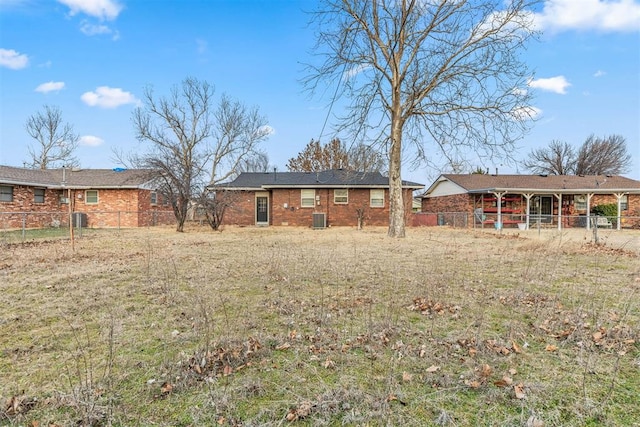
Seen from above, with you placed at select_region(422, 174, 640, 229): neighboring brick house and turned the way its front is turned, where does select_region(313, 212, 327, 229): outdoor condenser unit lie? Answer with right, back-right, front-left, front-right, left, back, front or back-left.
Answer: back-left

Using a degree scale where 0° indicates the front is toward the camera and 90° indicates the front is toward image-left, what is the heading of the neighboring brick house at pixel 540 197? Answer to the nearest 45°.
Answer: approximately 180°

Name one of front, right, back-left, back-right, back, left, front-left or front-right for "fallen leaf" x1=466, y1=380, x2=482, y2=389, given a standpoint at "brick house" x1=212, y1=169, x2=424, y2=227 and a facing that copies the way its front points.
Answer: back

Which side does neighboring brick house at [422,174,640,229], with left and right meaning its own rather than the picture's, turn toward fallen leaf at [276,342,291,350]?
back

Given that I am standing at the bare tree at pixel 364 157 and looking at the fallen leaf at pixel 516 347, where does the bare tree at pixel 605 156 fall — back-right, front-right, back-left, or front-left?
back-left

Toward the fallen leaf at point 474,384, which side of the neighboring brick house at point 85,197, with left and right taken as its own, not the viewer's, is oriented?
back

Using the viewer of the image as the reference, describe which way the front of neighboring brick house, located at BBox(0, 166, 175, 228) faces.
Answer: facing away from the viewer

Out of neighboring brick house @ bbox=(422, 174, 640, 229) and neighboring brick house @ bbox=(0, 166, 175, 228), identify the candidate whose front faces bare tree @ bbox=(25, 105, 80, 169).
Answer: neighboring brick house @ bbox=(0, 166, 175, 228)

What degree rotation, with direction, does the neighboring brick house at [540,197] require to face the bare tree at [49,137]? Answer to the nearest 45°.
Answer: approximately 90° to its left

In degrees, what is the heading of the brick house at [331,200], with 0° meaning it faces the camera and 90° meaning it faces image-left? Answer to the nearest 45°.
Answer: approximately 180°

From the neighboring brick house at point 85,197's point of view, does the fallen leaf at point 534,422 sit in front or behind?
behind

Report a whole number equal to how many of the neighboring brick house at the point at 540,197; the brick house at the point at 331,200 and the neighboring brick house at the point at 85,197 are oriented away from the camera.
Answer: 3

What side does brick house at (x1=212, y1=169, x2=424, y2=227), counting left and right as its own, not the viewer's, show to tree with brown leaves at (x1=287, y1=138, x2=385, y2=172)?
front

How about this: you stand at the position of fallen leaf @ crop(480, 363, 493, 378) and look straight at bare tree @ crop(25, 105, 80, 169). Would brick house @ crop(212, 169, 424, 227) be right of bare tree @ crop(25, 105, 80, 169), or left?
right

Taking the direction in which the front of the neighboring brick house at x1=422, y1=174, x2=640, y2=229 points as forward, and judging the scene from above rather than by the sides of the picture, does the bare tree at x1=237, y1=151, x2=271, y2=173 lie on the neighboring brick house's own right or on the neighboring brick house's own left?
on the neighboring brick house's own left

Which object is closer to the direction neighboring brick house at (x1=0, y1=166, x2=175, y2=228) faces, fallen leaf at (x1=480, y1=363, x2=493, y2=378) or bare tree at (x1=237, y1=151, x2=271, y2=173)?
the bare tree

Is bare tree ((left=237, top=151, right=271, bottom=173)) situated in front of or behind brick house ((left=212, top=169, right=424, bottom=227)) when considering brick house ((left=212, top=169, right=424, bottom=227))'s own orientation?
in front

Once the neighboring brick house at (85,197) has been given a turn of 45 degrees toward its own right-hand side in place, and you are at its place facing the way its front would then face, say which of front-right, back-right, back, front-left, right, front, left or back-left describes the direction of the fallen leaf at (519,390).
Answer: back-right
